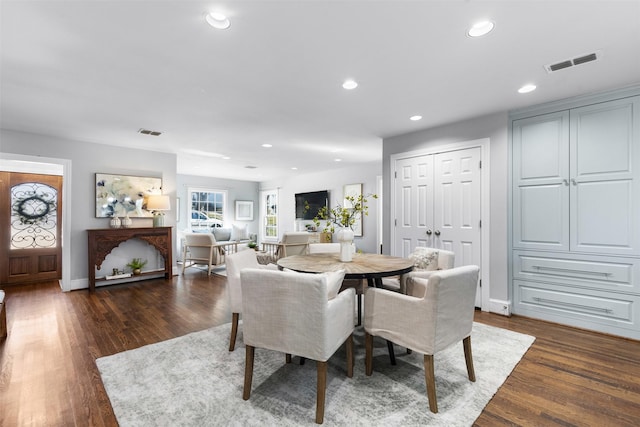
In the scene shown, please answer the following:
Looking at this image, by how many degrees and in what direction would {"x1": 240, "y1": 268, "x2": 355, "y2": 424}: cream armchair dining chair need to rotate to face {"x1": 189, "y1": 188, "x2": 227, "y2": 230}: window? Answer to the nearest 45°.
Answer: approximately 45° to its left

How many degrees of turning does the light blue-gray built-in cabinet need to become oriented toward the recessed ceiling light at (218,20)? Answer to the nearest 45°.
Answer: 0° — it already faces it

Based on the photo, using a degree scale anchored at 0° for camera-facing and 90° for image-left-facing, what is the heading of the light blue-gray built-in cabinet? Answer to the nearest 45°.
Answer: approximately 45°

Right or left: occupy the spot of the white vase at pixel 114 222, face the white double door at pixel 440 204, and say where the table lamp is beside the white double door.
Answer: left

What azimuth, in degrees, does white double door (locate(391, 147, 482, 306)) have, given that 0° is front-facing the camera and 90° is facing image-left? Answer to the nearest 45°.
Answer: approximately 45°

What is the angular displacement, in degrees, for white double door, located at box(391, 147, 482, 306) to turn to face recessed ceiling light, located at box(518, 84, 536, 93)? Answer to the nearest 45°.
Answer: approximately 90° to its left

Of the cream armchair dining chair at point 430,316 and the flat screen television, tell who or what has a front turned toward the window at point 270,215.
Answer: the cream armchair dining chair

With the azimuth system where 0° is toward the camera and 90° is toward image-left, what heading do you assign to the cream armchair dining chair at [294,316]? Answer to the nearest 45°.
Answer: approximately 225°

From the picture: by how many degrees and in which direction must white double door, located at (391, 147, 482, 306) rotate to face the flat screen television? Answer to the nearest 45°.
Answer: approximately 90° to its right
